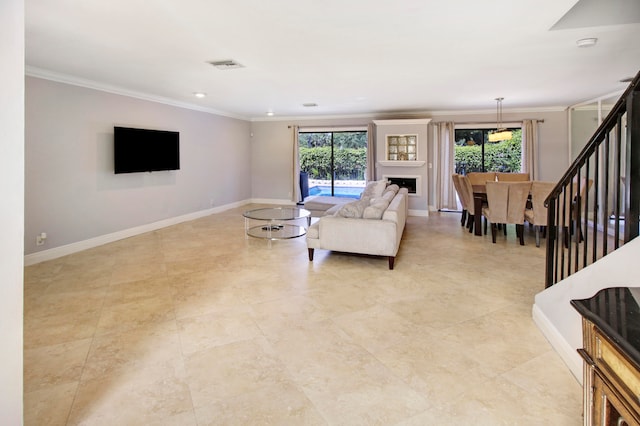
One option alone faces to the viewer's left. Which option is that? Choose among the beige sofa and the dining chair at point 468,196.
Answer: the beige sofa

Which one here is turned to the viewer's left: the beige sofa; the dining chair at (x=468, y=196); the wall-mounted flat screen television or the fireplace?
the beige sofa

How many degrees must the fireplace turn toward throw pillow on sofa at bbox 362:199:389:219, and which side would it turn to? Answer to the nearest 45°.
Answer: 0° — it already faces it

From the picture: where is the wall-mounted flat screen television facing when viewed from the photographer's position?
facing the viewer and to the right of the viewer

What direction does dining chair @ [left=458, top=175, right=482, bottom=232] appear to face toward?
to the viewer's right

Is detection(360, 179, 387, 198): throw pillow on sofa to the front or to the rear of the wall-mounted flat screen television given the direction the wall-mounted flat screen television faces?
to the front

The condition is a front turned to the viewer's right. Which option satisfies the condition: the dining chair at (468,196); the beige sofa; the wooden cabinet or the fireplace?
the dining chair

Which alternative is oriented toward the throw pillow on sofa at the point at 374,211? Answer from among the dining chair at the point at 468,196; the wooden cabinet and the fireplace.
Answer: the fireplace

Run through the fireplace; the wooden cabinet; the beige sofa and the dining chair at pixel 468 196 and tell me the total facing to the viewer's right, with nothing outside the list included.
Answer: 1

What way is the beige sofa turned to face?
to the viewer's left

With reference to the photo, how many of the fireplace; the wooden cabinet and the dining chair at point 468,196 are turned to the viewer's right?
1

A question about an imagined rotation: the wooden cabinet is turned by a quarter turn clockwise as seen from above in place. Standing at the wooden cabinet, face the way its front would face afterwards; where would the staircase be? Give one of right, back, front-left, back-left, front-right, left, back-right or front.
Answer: front-right
